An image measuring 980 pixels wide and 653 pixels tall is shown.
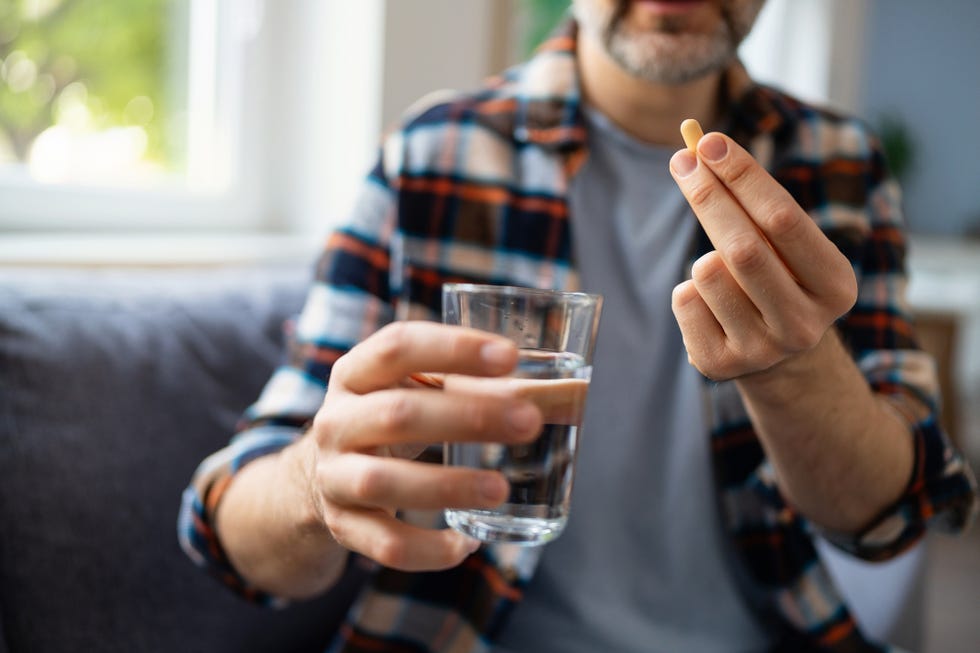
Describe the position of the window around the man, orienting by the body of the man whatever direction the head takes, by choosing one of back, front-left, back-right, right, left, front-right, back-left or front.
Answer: back-right

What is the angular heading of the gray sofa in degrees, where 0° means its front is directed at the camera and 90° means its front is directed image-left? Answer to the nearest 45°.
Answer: approximately 0°

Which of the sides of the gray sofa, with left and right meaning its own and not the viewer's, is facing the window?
back

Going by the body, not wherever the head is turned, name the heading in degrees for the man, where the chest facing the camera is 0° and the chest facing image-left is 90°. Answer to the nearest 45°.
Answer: approximately 0°
